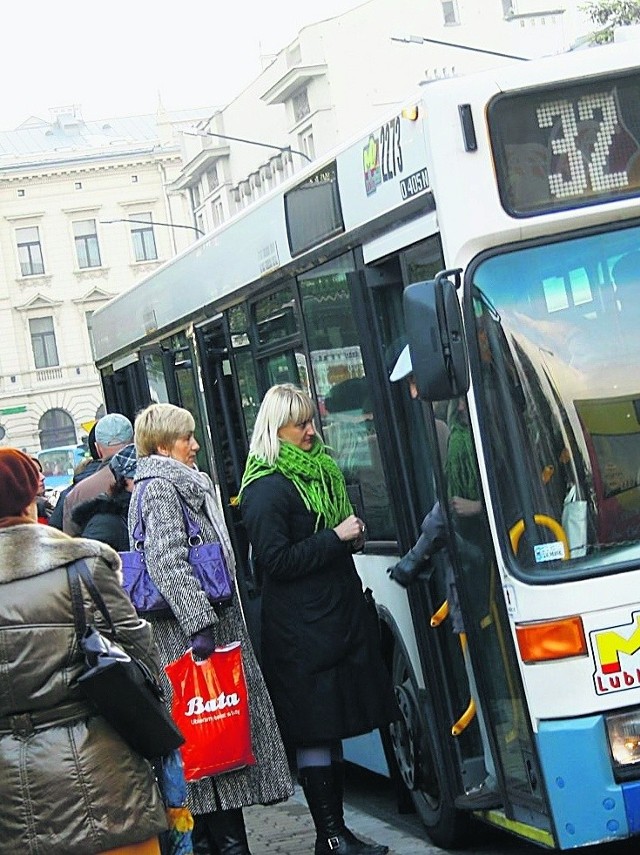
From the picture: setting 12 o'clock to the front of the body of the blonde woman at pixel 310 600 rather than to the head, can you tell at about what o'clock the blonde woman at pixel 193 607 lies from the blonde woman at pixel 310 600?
the blonde woman at pixel 193 607 is roughly at 6 o'clock from the blonde woman at pixel 310 600.

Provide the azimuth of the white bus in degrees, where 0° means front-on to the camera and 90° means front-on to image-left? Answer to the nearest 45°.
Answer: approximately 315°

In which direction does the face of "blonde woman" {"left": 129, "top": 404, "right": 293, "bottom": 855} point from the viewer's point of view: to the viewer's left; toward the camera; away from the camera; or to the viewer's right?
to the viewer's right

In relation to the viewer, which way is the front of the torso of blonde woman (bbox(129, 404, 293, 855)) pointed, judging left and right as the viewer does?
facing to the right of the viewer

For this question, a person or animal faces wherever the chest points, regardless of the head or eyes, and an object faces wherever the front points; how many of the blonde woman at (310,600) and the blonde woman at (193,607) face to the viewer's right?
2

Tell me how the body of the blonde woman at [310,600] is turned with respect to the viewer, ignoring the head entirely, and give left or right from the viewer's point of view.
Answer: facing to the right of the viewer

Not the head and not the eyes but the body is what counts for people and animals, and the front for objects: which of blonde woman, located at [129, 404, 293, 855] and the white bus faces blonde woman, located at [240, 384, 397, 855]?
blonde woman, located at [129, 404, 293, 855]

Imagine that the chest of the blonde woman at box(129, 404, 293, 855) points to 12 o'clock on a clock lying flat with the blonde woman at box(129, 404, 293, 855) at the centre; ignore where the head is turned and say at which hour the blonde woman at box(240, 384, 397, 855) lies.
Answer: the blonde woman at box(240, 384, 397, 855) is roughly at 12 o'clock from the blonde woman at box(129, 404, 293, 855).

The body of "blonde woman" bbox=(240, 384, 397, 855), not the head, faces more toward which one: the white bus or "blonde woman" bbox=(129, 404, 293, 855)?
the white bus

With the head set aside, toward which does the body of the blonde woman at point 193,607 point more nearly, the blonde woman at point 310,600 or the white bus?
the blonde woman
